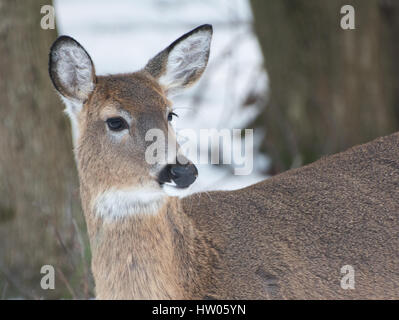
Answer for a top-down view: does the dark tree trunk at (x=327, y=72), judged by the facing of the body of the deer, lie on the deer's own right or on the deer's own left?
on the deer's own right

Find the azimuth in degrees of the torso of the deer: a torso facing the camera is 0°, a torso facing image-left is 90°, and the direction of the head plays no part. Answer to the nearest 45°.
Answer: approximately 90°
